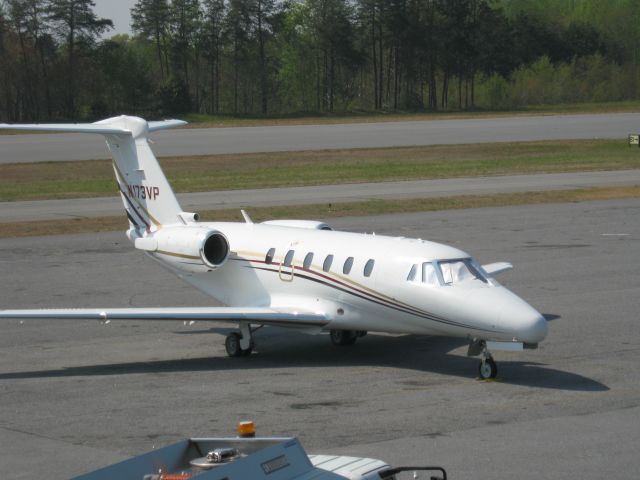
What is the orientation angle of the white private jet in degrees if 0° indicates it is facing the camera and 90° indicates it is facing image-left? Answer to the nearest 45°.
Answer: approximately 315°
